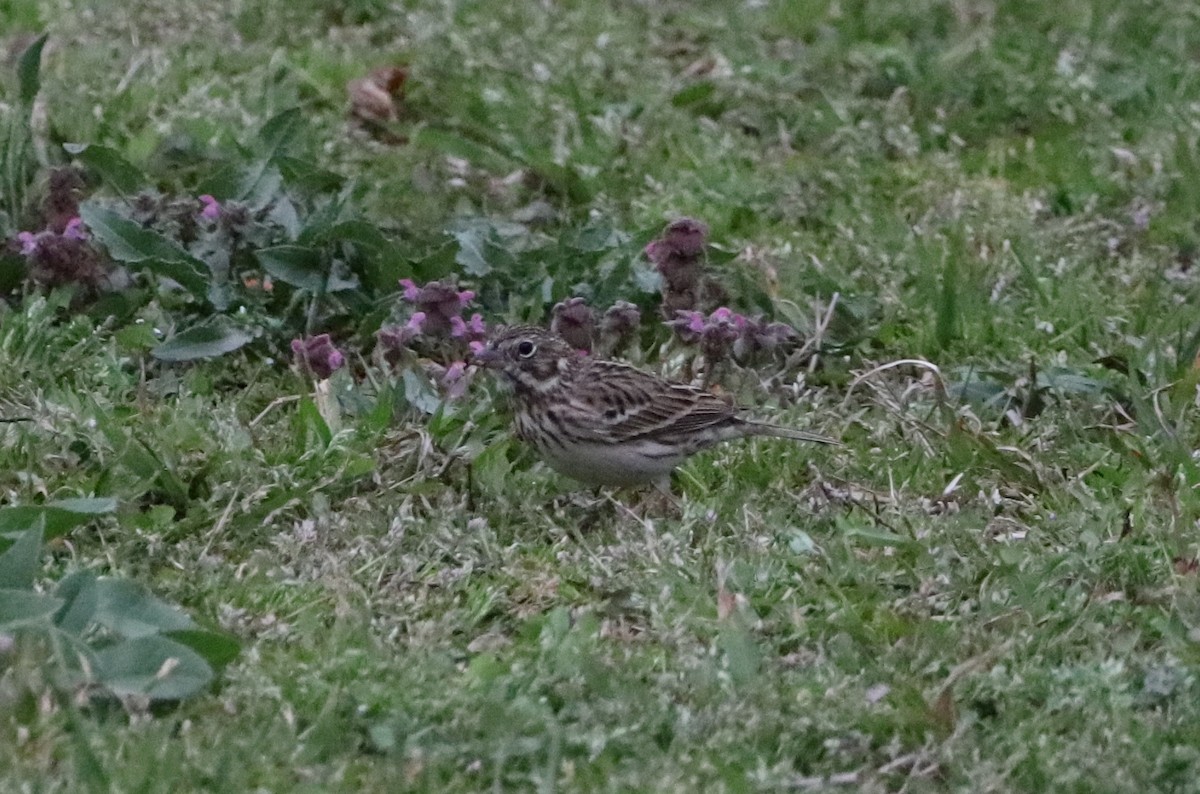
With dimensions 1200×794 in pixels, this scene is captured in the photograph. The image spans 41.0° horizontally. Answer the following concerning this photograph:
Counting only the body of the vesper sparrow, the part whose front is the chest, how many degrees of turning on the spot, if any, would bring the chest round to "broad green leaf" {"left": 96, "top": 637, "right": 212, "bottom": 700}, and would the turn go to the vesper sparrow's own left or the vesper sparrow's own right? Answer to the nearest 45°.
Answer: approximately 45° to the vesper sparrow's own left

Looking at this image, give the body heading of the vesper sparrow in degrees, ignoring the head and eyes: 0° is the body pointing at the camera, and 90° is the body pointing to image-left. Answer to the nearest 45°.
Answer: approximately 90°

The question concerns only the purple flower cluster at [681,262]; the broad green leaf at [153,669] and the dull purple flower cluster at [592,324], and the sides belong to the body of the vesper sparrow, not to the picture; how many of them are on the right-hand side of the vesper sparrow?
2

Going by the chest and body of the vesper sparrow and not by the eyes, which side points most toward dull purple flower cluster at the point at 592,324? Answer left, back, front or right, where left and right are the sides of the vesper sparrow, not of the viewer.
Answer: right

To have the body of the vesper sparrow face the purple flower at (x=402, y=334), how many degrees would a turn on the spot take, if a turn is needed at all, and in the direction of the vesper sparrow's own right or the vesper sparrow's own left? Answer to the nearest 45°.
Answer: approximately 45° to the vesper sparrow's own right

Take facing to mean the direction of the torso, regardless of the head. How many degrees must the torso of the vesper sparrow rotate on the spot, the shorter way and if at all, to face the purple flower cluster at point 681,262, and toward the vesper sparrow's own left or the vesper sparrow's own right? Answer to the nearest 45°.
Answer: approximately 90° to the vesper sparrow's own right

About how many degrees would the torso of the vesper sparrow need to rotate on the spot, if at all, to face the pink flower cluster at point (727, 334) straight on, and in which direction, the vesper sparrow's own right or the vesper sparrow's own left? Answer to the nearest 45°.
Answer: approximately 135° to the vesper sparrow's own right

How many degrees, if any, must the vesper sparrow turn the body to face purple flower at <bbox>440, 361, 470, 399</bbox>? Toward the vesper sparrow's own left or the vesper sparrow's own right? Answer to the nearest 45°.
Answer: approximately 45° to the vesper sparrow's own right

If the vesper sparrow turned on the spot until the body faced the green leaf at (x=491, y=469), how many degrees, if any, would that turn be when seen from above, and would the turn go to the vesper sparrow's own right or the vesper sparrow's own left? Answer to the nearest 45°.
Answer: approximately 45° to the vesper sparrow's own left

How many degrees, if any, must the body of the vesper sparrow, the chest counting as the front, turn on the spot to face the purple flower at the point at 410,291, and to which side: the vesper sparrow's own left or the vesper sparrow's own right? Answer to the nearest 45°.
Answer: approximately 45° to the vesper sparrow's own right
